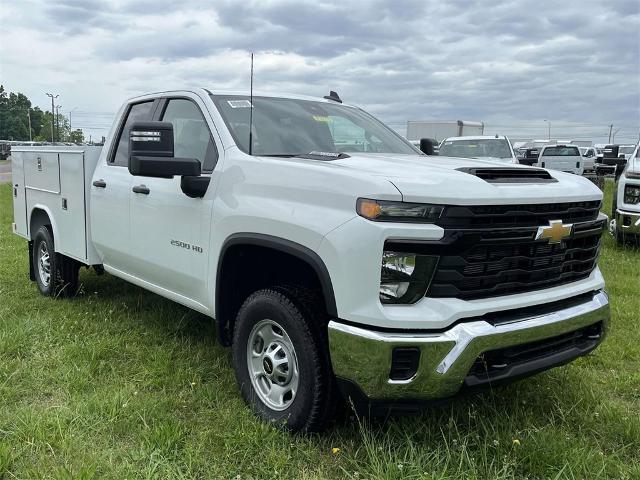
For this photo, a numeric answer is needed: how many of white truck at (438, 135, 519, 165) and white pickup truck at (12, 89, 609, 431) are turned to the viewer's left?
0

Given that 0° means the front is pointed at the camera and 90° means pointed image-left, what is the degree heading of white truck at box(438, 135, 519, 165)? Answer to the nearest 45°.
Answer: approximately 0°

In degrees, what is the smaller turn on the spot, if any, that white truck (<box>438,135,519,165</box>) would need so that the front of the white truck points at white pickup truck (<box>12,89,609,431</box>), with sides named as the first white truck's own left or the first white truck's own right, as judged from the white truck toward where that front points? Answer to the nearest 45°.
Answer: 0° — it already faces it

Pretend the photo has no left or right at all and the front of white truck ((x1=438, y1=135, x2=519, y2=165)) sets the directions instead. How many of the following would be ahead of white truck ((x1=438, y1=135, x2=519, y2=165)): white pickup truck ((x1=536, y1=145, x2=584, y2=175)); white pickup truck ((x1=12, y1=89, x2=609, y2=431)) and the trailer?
1

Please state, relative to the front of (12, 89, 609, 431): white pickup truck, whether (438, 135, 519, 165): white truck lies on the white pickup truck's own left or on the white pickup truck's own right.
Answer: on the white pickup truck's own left

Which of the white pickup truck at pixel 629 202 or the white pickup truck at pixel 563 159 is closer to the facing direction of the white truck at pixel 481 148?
the white pickup truck at pixel 629 202

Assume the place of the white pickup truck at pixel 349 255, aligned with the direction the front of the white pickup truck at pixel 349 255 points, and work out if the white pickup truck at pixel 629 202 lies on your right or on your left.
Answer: on your left

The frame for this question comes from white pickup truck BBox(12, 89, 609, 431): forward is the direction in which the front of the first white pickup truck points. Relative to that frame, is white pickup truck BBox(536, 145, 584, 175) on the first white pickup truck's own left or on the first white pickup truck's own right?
on the first white pickup truck's own left

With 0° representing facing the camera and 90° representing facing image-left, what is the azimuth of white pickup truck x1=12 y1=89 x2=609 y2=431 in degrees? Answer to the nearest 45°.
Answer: approximately 315°

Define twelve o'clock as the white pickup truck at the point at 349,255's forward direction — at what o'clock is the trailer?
The trailer is roughly at 8 o'clock from the white pickup truck.

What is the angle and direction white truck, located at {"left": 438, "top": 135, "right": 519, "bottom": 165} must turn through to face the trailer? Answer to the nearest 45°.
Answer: approximately 180°
